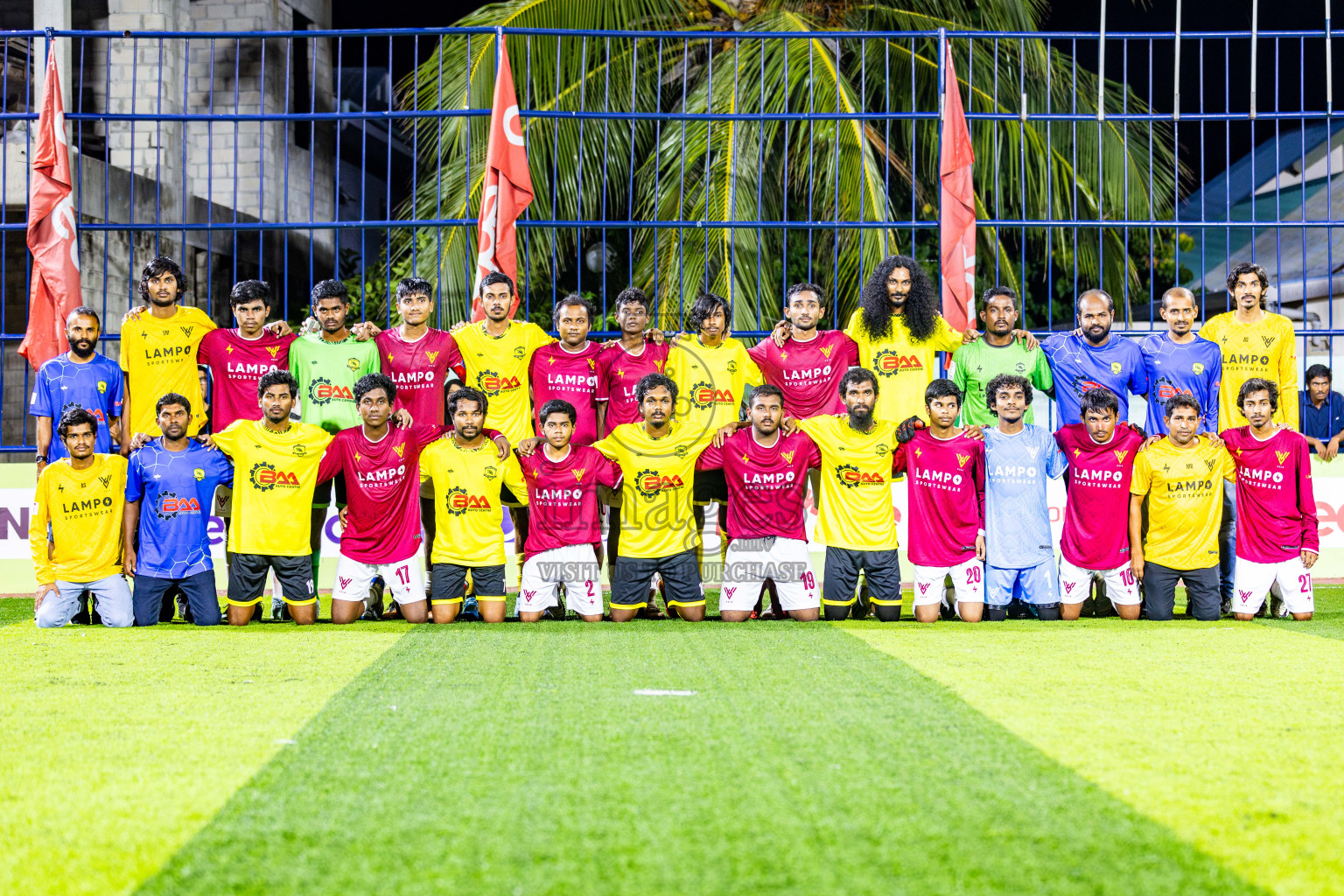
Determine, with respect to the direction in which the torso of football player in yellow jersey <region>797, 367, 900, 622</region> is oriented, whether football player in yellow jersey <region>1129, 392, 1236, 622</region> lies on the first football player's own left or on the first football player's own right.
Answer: on the first football player's own left

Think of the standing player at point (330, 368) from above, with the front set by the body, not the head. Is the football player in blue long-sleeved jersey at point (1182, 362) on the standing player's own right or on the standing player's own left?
on the standing player's own left

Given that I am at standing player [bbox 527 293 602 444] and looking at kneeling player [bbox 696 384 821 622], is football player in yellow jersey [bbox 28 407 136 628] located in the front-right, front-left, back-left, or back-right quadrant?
back-right

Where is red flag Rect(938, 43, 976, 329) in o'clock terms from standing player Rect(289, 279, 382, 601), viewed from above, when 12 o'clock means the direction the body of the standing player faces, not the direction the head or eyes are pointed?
The red flag is roughly at 9 o'clock from the standing player.

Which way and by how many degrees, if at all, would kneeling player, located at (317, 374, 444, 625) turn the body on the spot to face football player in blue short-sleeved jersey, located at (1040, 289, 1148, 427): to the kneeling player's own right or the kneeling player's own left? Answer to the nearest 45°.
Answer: approximately 90° to the kneeling player's own left

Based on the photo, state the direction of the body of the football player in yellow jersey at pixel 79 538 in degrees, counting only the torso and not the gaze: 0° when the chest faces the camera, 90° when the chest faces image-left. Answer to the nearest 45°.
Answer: approximately 0°

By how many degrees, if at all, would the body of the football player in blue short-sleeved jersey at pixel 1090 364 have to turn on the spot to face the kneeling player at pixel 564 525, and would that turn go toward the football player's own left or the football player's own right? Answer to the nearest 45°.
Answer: approximately 45° to the football player's own right

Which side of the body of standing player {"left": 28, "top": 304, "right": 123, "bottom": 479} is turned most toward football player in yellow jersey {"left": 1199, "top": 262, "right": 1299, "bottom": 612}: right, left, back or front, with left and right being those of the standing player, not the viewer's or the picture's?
left

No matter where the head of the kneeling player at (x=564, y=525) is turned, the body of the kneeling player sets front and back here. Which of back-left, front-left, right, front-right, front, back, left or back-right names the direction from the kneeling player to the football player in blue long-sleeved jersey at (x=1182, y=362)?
left
